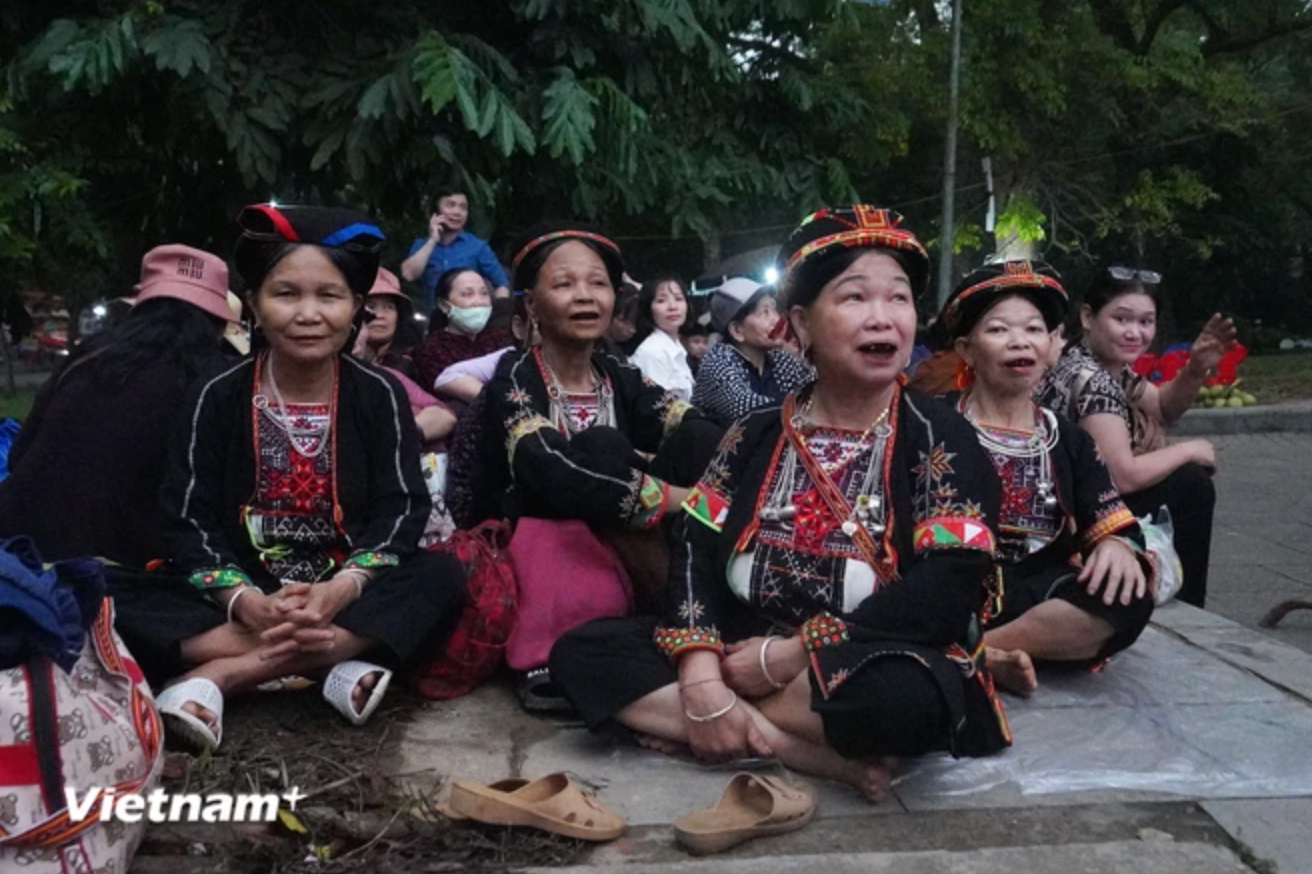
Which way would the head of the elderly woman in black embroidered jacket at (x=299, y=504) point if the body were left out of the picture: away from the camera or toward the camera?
toward the camera

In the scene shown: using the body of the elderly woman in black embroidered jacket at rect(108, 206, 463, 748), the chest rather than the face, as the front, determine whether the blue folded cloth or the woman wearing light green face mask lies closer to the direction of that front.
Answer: the blue folded cloth

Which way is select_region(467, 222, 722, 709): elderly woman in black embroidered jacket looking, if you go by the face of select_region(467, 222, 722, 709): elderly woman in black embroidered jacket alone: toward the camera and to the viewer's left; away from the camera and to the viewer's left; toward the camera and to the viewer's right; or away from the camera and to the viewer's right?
toward the camera and to the viewer's right

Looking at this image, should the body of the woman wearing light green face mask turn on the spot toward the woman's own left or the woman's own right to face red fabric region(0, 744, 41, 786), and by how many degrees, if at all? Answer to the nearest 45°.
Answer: approximately 45° to the woman's own right

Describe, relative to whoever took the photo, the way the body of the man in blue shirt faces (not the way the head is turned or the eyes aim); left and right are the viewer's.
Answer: facing the viewer

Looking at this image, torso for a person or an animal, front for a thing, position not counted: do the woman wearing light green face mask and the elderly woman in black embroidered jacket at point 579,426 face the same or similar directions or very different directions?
same or similar directions

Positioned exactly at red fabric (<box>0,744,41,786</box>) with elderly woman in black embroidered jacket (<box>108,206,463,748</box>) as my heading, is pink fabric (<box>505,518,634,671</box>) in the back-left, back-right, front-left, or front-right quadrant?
front-right

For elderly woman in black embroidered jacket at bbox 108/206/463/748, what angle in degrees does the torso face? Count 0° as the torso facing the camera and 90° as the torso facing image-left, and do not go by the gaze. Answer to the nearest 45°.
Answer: approximately 0°

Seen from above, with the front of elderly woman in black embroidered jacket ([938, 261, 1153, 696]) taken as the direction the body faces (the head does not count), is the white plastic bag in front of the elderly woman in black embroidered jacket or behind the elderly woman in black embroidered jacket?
behind

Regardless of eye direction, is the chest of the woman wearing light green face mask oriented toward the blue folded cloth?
no

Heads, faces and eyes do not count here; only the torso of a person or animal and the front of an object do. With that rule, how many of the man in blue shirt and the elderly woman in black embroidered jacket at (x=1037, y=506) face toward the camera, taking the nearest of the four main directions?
2

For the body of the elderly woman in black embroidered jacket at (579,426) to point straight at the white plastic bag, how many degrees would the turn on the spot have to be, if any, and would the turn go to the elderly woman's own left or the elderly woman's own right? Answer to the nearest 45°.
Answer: approximately 45° to the elderly woman's own left

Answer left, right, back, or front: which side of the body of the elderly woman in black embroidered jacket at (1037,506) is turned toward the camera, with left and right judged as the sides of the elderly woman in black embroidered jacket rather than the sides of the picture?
front

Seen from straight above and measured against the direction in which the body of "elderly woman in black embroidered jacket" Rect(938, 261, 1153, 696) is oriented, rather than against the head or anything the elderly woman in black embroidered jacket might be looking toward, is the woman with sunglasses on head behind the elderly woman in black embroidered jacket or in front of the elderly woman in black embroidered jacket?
behind

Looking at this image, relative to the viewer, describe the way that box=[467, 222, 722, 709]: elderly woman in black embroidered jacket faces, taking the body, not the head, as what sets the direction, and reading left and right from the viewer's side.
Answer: facing the viewer and to the right of the viewer

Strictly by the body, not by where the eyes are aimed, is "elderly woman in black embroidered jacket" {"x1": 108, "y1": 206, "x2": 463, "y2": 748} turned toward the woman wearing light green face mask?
no

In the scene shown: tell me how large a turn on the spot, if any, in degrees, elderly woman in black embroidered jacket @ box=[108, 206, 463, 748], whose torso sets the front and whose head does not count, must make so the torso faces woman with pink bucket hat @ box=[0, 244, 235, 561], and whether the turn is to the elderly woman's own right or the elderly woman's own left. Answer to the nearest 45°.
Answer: approximately 135° to the elderly woman's own right
